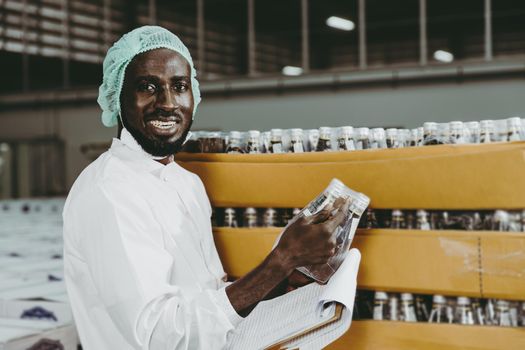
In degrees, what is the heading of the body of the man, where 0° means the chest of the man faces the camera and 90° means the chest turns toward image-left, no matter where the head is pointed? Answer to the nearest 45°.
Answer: approximately 315°

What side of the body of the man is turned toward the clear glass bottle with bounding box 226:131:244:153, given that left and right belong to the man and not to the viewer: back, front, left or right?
left

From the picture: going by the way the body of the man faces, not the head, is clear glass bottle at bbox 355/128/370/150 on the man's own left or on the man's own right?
on the man's own left

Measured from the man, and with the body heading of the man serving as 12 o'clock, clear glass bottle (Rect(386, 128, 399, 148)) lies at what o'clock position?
The clear glass bottle is roughly at 10 o'clock from the man.

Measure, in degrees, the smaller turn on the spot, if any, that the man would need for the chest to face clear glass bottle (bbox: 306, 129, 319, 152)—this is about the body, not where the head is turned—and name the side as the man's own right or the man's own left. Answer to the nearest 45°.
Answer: approximately 90° to the man's own left

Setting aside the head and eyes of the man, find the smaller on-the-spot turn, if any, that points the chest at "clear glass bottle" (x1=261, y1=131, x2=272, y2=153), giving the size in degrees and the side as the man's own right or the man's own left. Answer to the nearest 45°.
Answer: approximately 90° to the man's own left

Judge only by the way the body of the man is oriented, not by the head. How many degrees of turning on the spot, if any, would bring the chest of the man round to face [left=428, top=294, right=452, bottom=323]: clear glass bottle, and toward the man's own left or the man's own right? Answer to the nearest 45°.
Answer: approximately 45° to the man's own left
